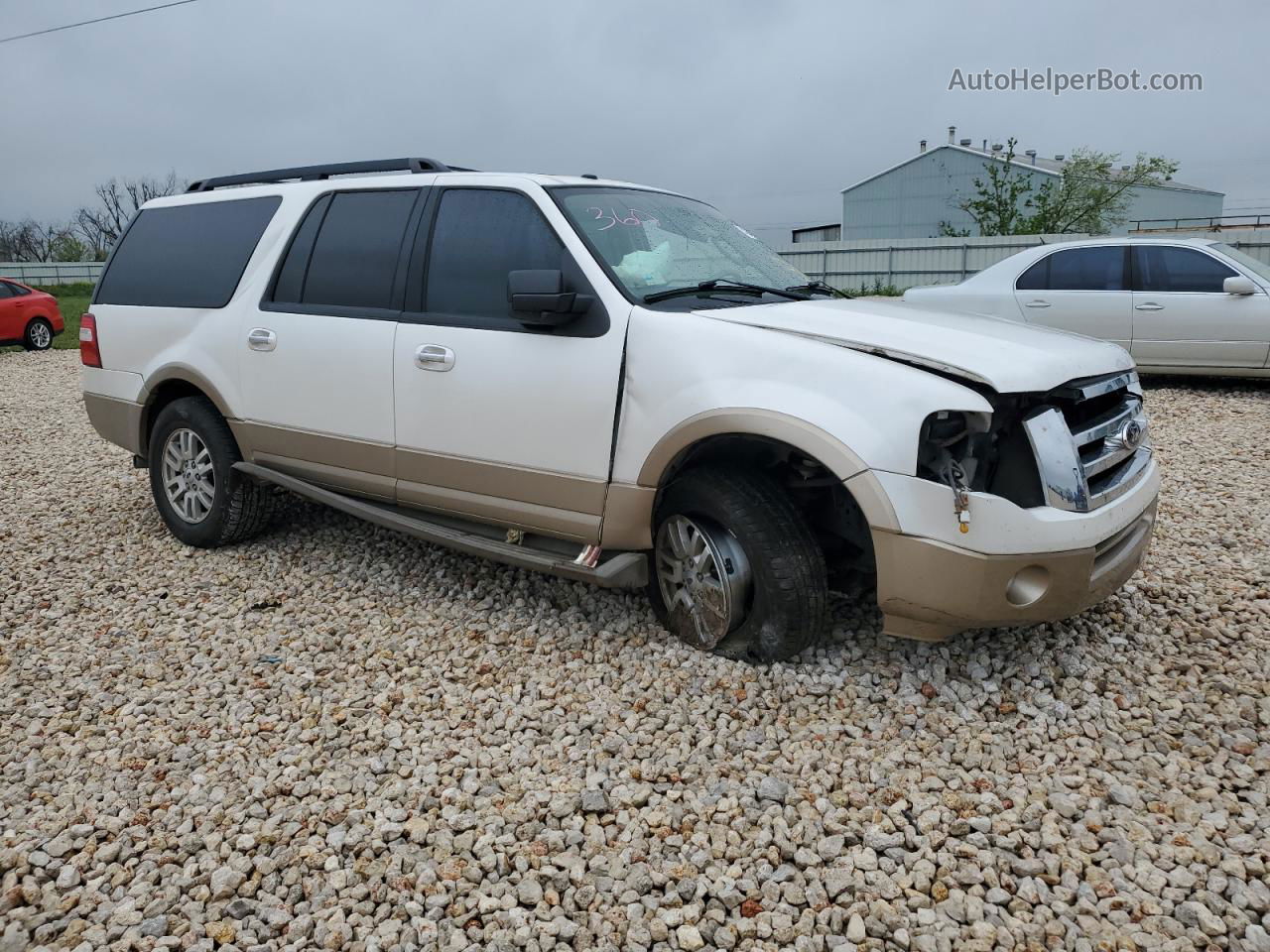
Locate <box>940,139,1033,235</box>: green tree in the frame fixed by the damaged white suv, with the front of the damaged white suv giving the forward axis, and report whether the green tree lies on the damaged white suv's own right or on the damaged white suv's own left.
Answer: on the damaged white suv's own left

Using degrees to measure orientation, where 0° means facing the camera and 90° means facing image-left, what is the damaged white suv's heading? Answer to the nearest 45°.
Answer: approximately 315°

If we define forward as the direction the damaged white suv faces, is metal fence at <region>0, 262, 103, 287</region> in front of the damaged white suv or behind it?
behind

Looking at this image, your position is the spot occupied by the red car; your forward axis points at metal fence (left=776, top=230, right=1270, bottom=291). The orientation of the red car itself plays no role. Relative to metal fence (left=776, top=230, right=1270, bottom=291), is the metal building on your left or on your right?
left

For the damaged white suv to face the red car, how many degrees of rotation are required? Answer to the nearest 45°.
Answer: approximately 180°

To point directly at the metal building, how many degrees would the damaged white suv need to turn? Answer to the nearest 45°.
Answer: approximately 135° to its left

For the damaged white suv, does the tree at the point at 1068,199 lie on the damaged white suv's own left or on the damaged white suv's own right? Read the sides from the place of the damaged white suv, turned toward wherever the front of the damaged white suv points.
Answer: on the damaged white suv's own left
